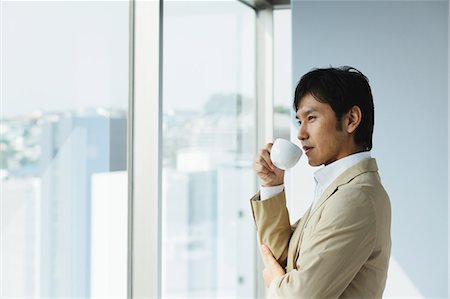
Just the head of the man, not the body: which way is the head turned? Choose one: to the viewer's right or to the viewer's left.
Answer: to the viewer's left

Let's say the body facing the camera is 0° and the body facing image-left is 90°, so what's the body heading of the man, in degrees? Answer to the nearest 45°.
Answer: approximately 90°

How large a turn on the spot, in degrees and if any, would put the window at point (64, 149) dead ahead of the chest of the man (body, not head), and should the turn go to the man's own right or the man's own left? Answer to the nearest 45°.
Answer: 0° — they already face it

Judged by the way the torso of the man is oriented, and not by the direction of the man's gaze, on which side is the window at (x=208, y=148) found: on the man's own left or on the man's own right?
on the man's own right
